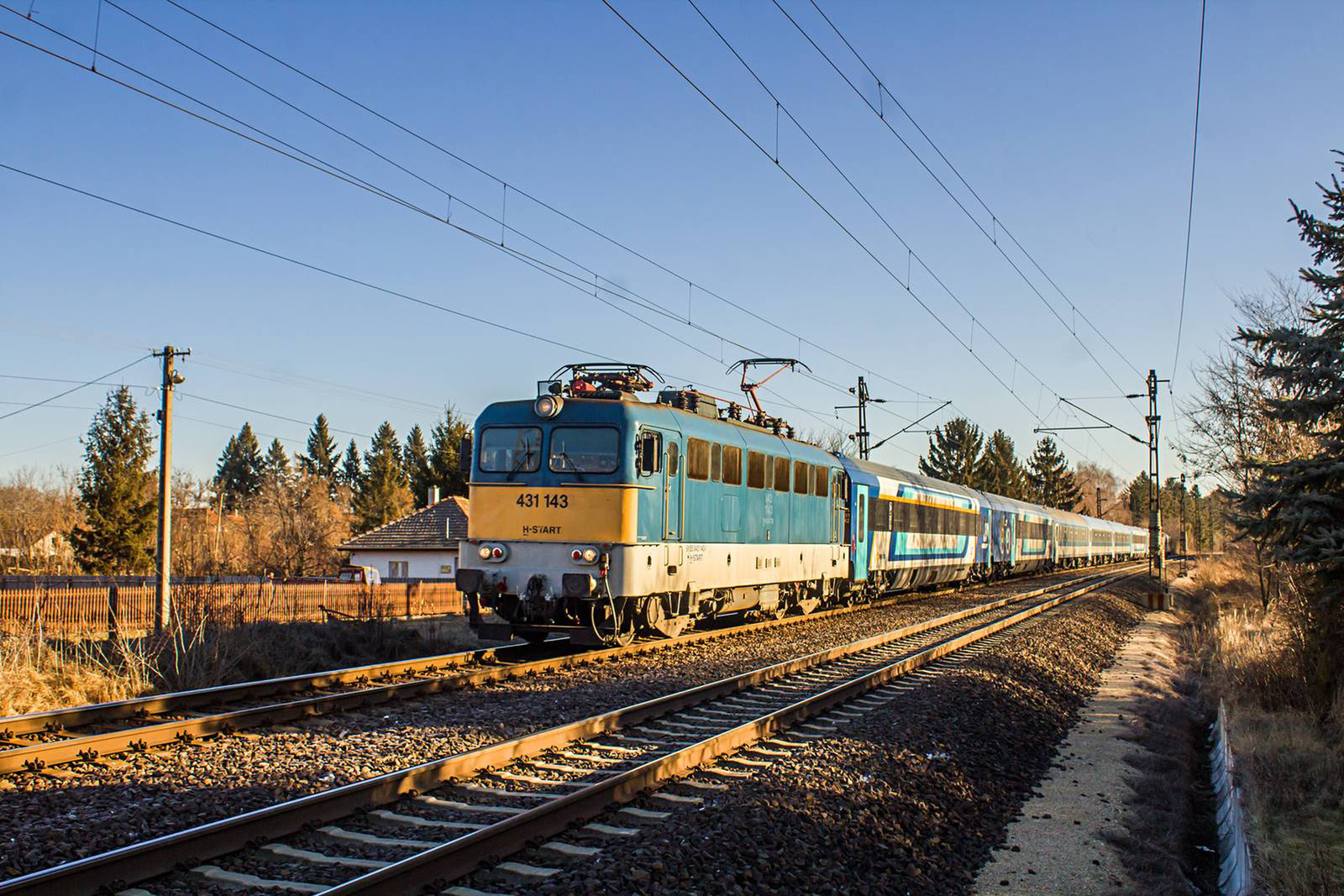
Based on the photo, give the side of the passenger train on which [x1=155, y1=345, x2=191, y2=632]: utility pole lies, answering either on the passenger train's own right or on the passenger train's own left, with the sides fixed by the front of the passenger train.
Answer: on the passenger train's own right

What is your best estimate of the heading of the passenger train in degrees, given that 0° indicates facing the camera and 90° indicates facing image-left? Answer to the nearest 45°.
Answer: approximately 45°

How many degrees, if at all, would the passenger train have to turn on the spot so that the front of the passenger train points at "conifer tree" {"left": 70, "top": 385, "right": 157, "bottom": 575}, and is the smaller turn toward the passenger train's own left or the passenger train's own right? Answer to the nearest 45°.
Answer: approximately 90° to the passenger train's own right

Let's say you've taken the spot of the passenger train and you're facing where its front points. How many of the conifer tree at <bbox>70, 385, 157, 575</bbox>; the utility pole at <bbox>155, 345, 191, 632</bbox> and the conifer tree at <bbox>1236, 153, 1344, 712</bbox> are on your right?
2

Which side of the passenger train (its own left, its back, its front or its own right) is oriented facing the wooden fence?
right

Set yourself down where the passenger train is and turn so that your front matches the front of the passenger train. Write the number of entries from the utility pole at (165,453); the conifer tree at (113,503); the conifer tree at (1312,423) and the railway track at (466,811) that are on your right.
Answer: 2

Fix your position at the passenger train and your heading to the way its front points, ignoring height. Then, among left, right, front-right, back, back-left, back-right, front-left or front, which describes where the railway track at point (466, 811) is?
front-left

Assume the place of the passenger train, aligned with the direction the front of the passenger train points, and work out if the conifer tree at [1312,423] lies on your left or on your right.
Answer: on your left
